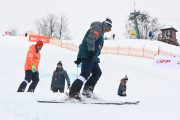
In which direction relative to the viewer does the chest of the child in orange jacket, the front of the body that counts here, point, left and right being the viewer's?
facing the viewer and to the right of the viewer

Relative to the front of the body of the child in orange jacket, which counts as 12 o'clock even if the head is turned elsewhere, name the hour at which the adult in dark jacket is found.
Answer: The adult in dark jacket is roughly at 1 o'clock from the child in orange jacket.
